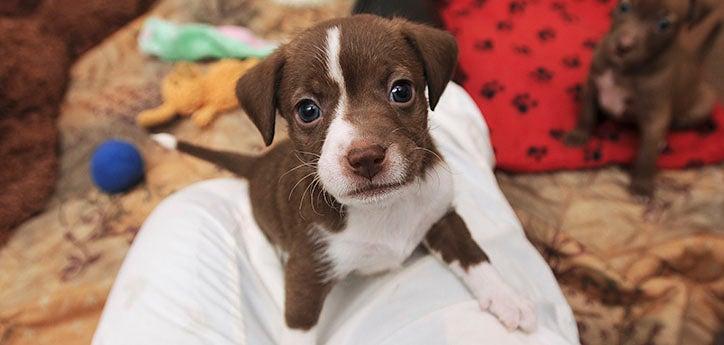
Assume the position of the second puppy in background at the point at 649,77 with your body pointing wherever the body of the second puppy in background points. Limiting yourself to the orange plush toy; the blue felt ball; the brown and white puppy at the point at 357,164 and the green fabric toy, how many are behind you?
0

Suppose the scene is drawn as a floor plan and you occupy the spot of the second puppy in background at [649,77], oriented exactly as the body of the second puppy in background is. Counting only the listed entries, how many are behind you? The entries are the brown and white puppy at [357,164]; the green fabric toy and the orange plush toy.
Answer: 0

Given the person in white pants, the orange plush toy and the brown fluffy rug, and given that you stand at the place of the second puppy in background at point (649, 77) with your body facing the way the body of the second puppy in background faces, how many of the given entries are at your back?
0

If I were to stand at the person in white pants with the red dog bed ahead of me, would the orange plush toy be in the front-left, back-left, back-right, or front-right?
front-left

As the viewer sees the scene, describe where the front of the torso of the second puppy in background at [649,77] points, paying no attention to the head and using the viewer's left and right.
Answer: facing the viewer and to the left of the viewer

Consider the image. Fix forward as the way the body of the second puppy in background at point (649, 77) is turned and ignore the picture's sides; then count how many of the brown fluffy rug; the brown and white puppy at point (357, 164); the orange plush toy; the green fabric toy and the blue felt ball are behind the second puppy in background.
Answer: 0

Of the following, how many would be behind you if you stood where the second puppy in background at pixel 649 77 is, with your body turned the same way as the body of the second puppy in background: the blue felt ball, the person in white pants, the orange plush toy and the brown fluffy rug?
0
